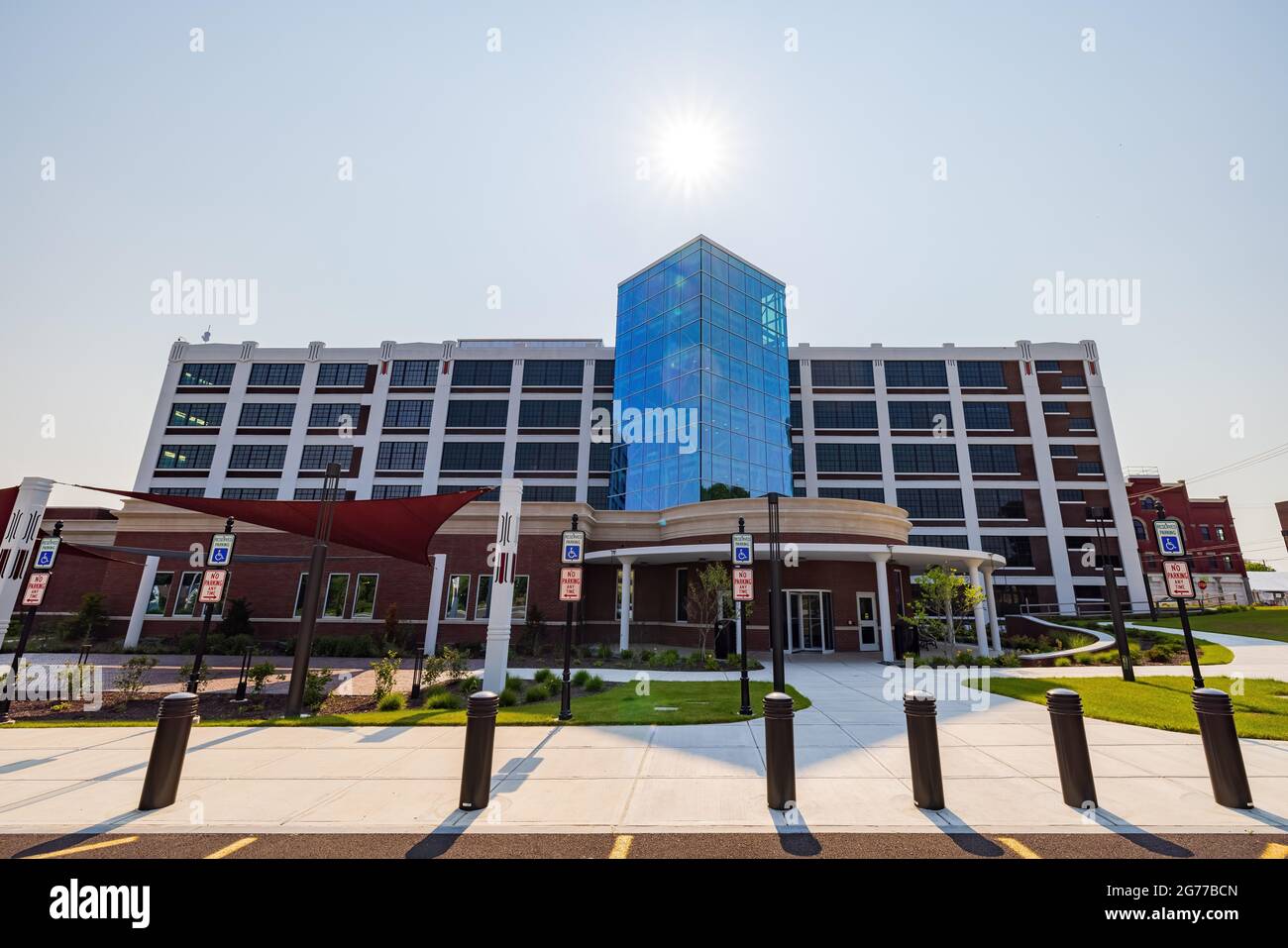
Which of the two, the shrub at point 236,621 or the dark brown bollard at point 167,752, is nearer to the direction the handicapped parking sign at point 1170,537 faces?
the dark brown bollard

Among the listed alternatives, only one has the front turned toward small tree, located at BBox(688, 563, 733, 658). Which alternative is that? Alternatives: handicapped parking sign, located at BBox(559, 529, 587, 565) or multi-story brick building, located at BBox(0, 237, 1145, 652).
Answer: the multi-story brick building

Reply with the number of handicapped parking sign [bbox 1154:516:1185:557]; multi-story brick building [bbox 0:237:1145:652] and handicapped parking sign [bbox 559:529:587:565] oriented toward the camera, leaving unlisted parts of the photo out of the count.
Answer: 3

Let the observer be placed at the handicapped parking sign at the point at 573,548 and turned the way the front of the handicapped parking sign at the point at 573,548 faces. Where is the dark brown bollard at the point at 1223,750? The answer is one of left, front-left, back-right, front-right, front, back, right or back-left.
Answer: front-left

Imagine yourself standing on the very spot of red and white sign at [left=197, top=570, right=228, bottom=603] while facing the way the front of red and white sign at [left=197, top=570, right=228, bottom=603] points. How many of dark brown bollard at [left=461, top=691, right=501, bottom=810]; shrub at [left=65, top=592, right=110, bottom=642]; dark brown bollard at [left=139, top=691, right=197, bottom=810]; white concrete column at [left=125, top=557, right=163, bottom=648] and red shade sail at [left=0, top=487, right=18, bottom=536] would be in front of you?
2

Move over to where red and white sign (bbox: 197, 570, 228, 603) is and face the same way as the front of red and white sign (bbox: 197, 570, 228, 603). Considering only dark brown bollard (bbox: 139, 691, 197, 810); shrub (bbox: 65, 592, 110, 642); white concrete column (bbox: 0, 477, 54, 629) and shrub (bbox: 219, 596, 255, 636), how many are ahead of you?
1

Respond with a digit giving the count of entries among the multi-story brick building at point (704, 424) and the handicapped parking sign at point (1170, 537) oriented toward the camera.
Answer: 2

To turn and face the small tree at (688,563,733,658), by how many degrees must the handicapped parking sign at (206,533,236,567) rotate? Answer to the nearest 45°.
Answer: approximately 90° to its left

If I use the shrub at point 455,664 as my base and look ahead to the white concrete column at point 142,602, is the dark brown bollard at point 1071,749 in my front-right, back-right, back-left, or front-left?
back-left

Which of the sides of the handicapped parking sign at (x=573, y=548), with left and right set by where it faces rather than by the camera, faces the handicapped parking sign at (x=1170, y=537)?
left

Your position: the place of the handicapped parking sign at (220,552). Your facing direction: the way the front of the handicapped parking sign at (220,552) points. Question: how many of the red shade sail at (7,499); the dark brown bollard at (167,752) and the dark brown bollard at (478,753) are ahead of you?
2

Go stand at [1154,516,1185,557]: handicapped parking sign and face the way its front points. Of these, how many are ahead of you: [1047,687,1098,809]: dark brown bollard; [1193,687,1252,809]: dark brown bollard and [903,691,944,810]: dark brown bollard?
3
